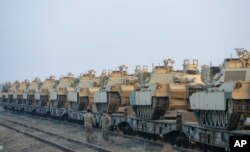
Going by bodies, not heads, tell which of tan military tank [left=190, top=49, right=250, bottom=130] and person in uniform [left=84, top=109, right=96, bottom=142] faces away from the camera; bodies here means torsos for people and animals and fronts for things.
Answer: the person in uniform

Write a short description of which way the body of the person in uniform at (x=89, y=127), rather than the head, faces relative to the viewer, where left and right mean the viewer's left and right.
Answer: facing away from the viewer

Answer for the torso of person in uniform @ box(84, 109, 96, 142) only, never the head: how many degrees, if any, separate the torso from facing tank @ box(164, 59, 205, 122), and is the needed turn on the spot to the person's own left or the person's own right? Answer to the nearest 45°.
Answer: approximately 90° to the person's own right

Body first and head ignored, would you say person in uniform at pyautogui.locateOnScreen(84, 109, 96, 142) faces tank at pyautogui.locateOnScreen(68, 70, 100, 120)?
yes

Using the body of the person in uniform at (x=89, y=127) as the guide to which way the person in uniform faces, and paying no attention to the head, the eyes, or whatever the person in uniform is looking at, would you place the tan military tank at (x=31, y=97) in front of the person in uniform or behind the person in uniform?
in front
